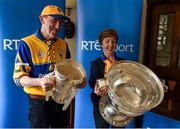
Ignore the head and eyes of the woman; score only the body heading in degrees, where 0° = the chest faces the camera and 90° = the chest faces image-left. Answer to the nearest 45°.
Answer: approximately 315°

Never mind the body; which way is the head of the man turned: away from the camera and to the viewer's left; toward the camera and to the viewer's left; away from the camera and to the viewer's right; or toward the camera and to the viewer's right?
toward the camera and to the viewer's right

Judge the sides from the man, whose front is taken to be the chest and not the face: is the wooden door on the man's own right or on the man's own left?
on the man's own left

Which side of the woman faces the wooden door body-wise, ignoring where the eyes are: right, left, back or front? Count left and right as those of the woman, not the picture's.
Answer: left
